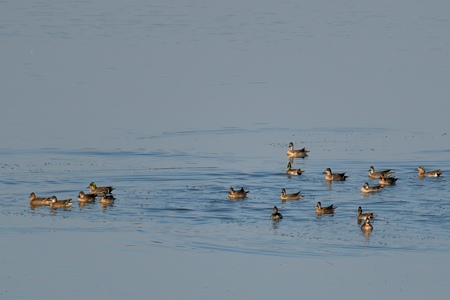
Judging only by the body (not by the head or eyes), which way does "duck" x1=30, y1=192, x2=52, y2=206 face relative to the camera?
to the viewer's left

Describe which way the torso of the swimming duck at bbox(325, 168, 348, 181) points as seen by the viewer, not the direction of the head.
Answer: to the viewer's left

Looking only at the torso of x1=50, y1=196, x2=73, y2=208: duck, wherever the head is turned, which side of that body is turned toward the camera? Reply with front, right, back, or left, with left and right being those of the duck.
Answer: left

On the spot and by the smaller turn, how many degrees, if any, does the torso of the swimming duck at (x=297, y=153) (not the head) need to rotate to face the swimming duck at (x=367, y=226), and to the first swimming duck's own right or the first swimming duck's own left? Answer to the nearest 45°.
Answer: approximately 90° to the first swimming duck's own left

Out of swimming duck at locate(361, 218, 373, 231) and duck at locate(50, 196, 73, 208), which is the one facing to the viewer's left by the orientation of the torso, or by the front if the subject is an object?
the duck

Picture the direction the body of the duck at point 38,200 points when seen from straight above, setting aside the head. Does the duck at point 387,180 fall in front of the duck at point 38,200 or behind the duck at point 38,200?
behind

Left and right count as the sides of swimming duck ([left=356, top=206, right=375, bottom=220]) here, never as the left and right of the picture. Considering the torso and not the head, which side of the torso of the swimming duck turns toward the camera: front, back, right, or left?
left

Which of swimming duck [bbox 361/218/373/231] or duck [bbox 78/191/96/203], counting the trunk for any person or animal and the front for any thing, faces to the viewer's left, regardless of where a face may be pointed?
the duck

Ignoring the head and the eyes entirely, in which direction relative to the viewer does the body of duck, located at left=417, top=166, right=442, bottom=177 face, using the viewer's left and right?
facing to the left of the viewer

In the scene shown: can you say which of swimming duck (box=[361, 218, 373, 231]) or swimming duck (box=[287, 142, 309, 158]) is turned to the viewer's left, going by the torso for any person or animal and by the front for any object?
swimming duck (box=[287, 142, 309, 158])
